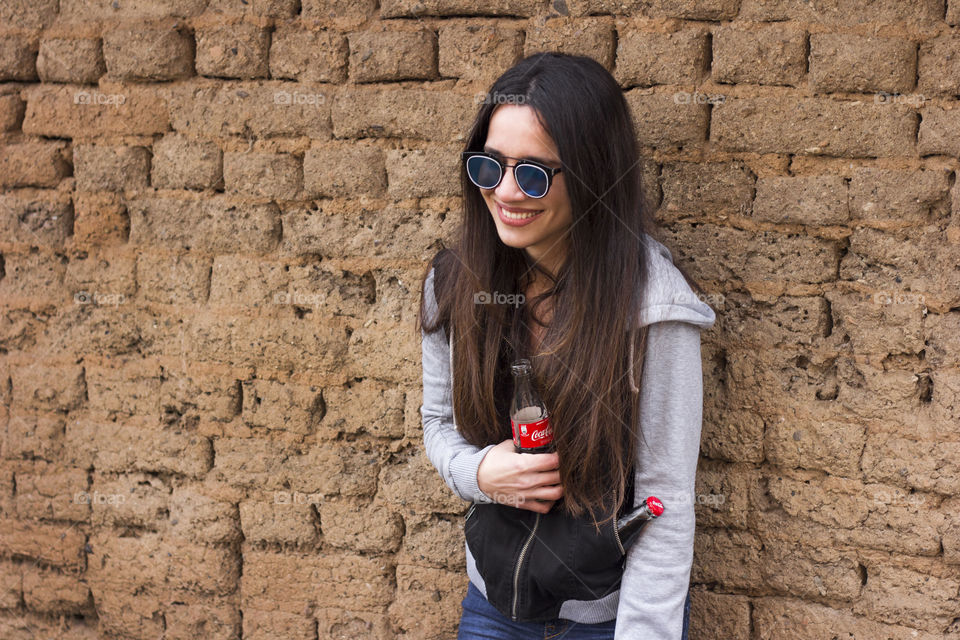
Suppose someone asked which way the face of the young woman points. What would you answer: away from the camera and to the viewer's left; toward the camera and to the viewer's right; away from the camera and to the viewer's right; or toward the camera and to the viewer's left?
toward the camera and to the viewer's left
